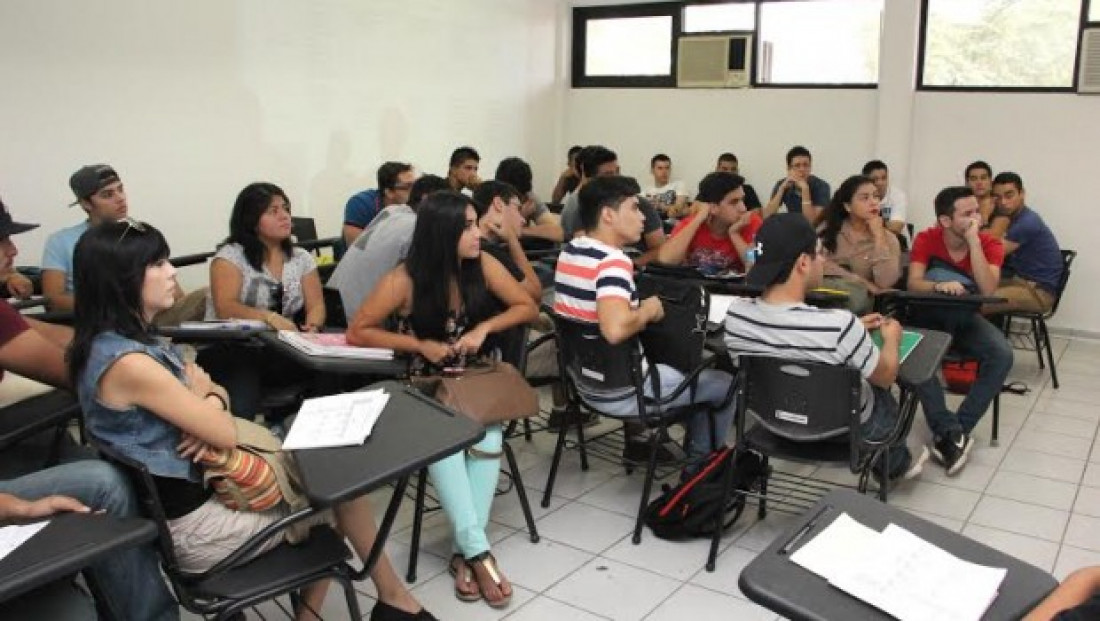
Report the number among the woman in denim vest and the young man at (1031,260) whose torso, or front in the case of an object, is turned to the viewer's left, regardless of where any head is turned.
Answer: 1

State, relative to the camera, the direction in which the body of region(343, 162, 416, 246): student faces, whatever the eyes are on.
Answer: to the viewer's right

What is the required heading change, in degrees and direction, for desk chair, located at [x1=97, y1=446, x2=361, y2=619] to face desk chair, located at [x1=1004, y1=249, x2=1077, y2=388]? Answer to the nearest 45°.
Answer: approximately 45° to its left

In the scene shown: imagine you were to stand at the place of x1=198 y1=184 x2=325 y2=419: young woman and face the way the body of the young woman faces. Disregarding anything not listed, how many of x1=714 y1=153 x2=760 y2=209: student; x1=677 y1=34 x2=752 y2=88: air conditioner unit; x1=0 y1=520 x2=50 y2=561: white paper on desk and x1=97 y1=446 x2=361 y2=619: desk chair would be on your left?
2

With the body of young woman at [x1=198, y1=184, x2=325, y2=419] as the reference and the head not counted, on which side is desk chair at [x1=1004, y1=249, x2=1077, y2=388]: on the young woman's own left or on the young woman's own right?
on the young woman's own left

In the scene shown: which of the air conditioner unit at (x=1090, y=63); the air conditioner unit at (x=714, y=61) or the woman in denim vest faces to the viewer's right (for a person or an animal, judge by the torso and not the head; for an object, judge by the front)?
the woman in denim vest

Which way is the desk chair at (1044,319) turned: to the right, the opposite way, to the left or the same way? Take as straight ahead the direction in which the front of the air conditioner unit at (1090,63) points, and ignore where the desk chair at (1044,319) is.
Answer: to the right

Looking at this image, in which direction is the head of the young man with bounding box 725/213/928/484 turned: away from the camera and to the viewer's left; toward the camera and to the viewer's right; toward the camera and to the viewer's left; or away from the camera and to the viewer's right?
away from the camera and to the viewer's right

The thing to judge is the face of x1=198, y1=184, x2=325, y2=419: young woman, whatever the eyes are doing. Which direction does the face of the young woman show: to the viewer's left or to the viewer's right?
to the viewer's right

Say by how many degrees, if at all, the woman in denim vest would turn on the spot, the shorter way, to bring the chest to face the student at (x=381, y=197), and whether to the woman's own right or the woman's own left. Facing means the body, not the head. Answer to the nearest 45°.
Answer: approximately 90° to the woman's own left
